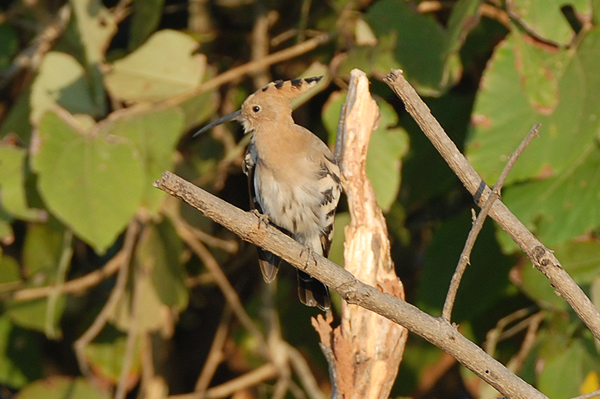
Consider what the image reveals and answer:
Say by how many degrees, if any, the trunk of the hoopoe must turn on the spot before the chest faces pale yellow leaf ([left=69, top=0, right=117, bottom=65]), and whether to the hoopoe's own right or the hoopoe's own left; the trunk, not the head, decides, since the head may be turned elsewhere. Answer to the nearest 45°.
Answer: approximately 90° to the hoopoe's own right

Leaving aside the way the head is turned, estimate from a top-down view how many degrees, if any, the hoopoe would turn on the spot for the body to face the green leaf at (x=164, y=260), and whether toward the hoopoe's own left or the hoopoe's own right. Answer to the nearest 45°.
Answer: approximately 135° to the hoopoe's own right

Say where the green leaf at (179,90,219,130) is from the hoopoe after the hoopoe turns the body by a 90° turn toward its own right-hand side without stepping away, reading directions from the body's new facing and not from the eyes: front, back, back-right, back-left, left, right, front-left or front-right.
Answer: front

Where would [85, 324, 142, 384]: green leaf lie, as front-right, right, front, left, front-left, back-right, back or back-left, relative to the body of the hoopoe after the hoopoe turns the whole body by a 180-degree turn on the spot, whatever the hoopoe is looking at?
front-left

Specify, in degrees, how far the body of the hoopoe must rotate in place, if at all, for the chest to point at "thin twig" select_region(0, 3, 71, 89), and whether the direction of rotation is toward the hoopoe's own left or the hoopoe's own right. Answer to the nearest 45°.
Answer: approximately 90° to the hoopoe's own right

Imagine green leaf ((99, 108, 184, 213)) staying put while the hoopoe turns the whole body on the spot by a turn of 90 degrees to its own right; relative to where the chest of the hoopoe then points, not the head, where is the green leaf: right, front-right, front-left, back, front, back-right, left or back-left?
front

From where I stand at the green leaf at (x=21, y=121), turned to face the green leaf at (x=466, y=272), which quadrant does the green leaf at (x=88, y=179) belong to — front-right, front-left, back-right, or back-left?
front-right

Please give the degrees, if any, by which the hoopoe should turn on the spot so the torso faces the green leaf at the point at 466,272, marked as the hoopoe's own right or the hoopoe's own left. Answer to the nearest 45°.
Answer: approximately 180°

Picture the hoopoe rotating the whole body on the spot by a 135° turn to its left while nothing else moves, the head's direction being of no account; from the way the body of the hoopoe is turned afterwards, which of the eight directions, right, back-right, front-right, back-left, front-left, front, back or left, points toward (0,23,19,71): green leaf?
back-left

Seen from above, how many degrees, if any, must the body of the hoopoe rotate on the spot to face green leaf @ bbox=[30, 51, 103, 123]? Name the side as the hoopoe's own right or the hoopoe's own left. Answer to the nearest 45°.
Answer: approximately 90° to the hoopoe's own right

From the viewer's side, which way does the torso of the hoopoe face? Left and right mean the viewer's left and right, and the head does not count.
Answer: facing the viewer and to the left of the viewer
